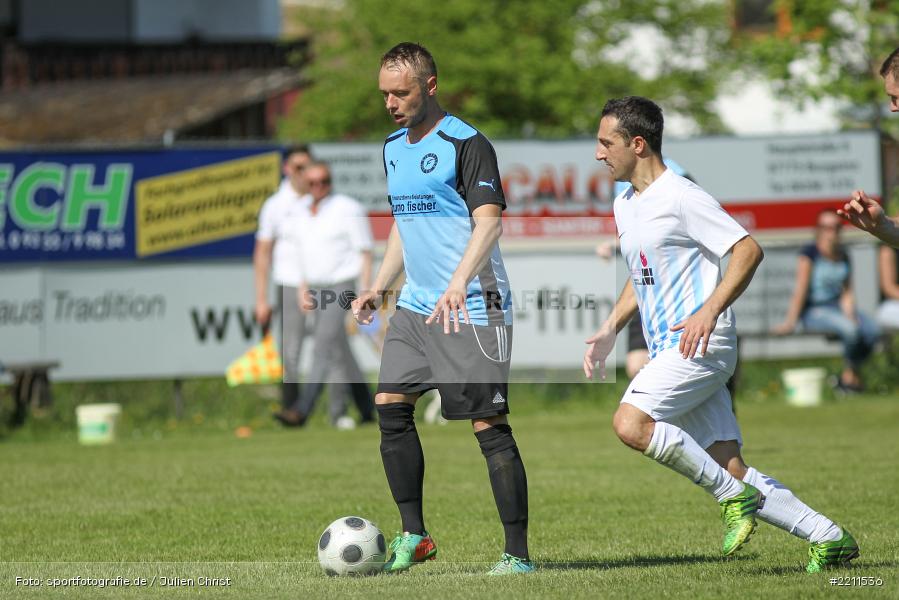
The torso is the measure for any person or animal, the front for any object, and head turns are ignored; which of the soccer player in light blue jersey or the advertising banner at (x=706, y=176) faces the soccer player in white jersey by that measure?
the advertising banner

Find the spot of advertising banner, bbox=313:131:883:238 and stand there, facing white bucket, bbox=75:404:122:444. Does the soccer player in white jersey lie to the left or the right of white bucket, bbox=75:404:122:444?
left

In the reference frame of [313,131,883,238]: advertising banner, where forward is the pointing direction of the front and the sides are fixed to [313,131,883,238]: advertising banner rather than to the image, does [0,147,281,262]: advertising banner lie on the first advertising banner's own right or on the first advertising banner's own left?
on the first advertising banner's own right

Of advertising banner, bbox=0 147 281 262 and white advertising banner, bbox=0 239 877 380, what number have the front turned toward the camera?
2

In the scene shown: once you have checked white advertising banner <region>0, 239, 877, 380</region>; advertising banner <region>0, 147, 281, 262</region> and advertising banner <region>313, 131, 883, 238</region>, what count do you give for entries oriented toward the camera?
3

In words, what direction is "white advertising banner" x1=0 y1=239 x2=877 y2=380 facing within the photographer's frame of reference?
facing the viewer

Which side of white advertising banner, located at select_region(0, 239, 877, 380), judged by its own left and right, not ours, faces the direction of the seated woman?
left

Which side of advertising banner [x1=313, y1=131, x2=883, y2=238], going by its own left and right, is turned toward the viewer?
front

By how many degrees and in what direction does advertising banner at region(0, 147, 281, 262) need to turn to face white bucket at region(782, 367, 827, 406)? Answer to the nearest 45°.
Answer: approximately 90° to its left

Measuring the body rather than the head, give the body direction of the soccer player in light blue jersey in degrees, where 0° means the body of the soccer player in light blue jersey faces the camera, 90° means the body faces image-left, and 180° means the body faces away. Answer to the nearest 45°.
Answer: approximately 45°

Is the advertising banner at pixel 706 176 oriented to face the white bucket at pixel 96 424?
no

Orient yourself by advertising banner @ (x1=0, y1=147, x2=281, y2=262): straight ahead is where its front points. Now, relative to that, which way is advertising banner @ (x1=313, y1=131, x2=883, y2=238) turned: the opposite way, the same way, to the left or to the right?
the same way

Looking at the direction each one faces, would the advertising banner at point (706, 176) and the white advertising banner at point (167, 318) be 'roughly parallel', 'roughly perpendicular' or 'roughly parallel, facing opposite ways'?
roughly parallel

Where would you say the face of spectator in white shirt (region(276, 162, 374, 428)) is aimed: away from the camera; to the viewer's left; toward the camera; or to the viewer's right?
toward the camera

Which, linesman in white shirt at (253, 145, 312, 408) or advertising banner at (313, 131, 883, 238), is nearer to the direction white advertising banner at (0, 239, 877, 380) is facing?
the linesman in white shirt

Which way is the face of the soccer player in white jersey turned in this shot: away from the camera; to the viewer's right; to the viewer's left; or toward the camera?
to the viewer's left

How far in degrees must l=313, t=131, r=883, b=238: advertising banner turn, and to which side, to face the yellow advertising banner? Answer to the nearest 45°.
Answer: approximately 90° to its right
